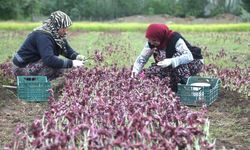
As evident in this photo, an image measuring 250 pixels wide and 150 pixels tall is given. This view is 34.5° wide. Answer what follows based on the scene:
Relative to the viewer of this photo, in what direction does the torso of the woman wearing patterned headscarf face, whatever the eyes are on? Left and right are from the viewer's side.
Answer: facing to the right of the viewer

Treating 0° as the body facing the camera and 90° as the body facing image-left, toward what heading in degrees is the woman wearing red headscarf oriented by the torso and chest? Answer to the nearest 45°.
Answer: approximately 45°

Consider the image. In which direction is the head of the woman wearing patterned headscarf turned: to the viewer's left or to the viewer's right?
to the viewer's right

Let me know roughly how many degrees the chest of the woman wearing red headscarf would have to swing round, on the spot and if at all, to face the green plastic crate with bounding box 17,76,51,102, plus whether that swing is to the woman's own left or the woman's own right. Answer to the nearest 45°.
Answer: approximately 45° to the woman's own right
